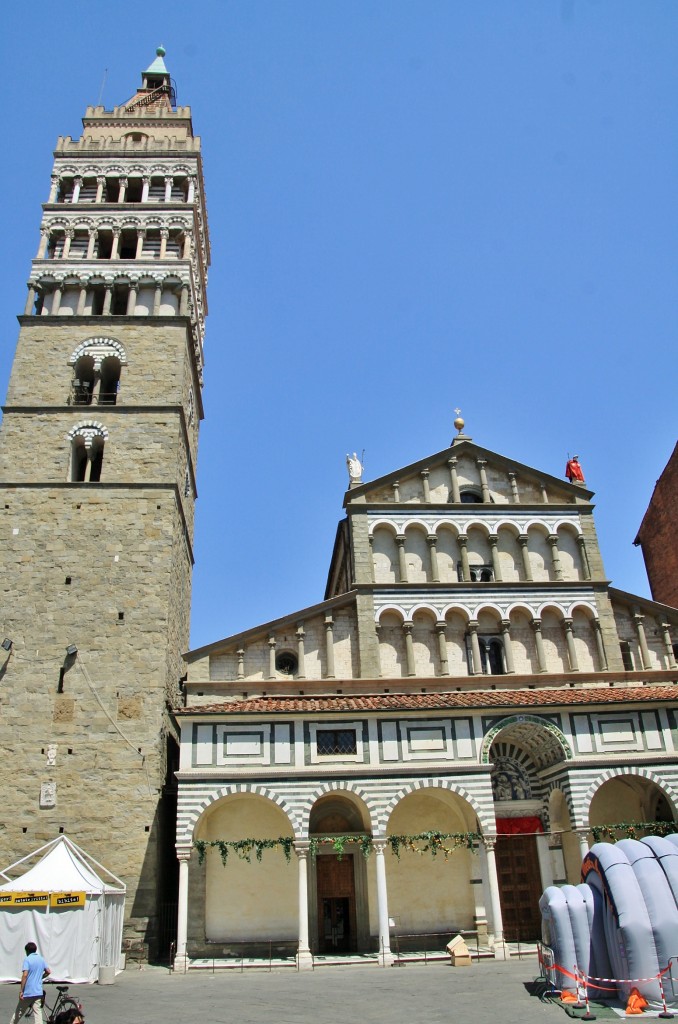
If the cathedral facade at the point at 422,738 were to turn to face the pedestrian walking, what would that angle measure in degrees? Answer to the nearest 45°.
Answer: approximately 45° to its right

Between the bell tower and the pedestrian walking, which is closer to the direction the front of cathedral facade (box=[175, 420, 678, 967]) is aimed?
the pedestrian walking

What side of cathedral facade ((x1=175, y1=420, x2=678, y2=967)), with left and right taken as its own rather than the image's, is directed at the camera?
front

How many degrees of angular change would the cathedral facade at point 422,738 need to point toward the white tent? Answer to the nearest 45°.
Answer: approximately 45° to its right

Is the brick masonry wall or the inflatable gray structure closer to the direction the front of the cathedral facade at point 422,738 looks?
the inflatable gray structure

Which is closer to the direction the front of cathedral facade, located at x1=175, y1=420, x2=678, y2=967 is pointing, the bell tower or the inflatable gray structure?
the inflatable gray structure

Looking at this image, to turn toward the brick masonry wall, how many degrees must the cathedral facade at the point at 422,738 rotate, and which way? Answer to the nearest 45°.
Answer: approximately 135° to its left

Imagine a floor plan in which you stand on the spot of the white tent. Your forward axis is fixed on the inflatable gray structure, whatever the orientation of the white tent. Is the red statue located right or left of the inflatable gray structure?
left

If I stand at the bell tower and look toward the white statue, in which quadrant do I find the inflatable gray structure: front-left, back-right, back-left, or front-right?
front-right

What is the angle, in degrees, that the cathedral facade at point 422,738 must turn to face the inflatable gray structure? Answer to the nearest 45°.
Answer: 0° — it already faces it

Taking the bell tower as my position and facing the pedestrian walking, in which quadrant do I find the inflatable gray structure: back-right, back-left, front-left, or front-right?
front-left
